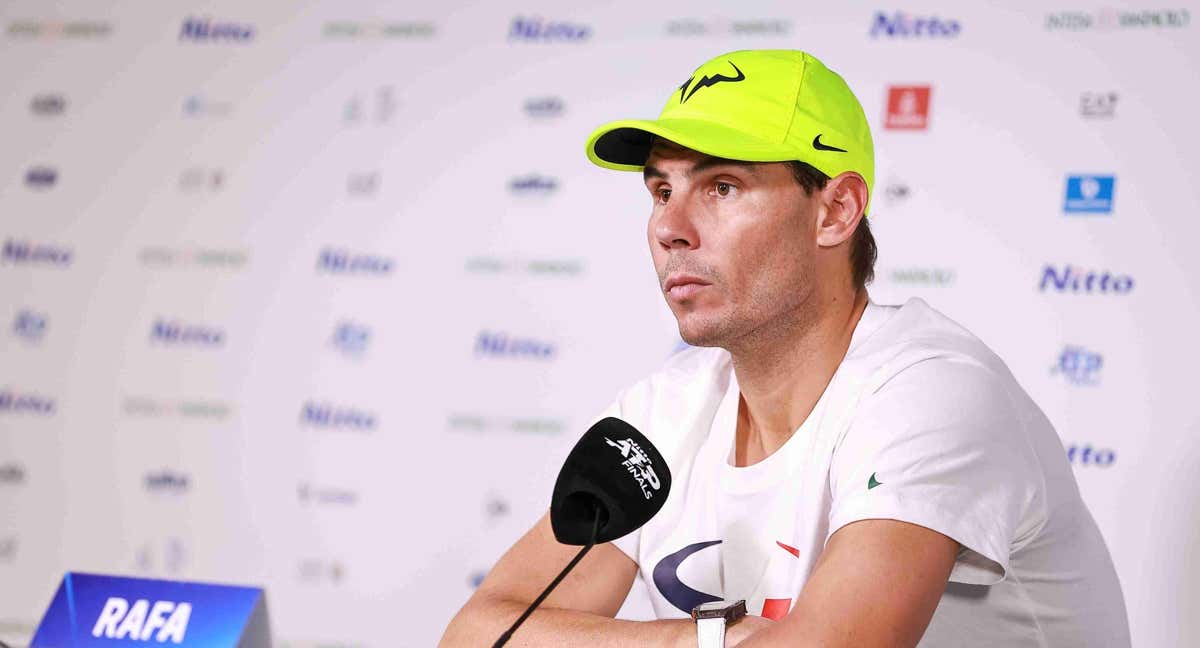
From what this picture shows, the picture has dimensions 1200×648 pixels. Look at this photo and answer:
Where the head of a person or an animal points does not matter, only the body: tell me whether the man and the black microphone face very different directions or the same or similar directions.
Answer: very different directions

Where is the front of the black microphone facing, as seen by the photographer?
facing away from the viewer and to the right of the viewer

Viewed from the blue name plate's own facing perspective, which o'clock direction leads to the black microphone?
The black microphone is roughly at 10 o'clock from the blue name plate.

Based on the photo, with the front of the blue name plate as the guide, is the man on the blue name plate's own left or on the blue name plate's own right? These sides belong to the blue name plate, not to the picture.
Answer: on the blue name plate's own left

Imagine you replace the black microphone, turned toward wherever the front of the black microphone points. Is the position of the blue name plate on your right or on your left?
on your left

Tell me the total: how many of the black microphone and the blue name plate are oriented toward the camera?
1

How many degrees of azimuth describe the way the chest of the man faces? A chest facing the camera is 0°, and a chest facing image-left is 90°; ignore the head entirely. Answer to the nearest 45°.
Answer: approximately 45°

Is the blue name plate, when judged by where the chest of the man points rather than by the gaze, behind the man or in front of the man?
in front
